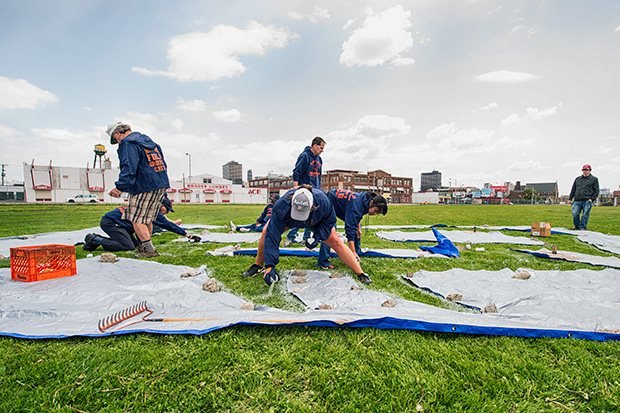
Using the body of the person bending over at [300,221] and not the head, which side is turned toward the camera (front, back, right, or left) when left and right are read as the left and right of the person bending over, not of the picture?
front

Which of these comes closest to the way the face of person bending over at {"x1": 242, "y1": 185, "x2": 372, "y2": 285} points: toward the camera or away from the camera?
toward the camera

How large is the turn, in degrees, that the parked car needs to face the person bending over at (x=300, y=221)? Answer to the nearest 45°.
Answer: approximately 90° to its left

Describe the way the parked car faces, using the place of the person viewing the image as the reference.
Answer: facing to the left of the viewer

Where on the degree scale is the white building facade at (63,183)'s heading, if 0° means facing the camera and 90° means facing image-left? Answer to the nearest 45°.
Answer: approximately 0°

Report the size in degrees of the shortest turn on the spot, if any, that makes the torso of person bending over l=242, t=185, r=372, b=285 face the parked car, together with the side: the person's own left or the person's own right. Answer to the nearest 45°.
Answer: approximately 135° to the person's own right

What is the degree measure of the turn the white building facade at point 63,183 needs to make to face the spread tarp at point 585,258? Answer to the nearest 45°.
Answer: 0° — it already faces it

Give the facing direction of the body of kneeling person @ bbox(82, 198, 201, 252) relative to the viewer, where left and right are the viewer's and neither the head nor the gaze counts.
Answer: facing to the right of the viewer

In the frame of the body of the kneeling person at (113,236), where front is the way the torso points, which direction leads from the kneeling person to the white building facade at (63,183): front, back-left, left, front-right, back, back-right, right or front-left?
left

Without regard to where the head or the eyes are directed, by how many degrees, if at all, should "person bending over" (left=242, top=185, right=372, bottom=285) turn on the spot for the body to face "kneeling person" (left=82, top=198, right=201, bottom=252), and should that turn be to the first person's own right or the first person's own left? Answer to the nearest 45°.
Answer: approximately 135° to the first person's own right
